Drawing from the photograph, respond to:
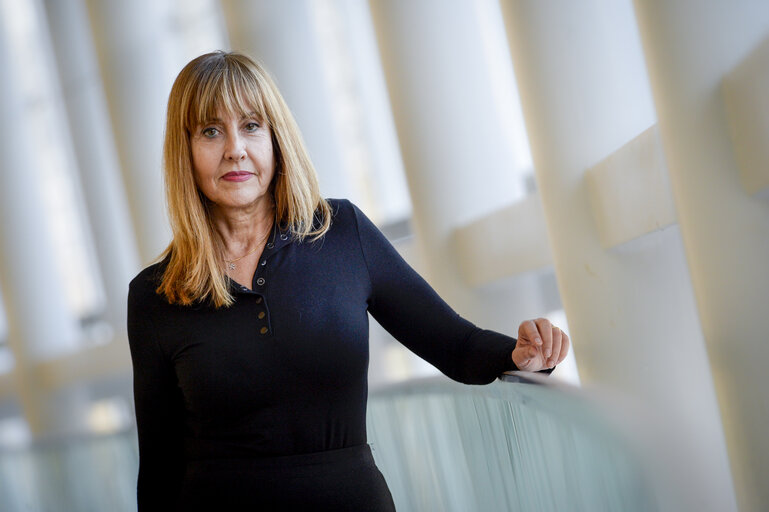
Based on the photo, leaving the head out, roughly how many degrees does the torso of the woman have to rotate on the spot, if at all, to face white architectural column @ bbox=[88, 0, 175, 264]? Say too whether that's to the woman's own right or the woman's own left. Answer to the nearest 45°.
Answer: approximately 180°

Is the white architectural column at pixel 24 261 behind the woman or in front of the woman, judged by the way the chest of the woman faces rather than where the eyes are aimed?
behind

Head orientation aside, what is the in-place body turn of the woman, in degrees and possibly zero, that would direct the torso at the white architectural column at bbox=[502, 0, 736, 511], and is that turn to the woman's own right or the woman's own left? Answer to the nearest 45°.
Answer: approximately 135° to the woman's own left

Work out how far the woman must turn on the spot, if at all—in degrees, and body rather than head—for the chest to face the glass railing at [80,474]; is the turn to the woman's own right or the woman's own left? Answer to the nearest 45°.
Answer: approximately 135° to the woman's own right

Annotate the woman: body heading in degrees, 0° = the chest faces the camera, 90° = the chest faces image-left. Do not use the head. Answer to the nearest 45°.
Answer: approximately 0°

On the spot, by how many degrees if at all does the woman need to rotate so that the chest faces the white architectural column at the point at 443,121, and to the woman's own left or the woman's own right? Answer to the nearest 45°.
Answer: approximately 180°

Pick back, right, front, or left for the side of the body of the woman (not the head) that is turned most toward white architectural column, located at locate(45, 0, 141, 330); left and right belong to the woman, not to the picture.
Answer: back

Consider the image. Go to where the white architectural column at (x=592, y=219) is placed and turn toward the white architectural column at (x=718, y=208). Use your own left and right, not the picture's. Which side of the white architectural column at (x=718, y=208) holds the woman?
right
